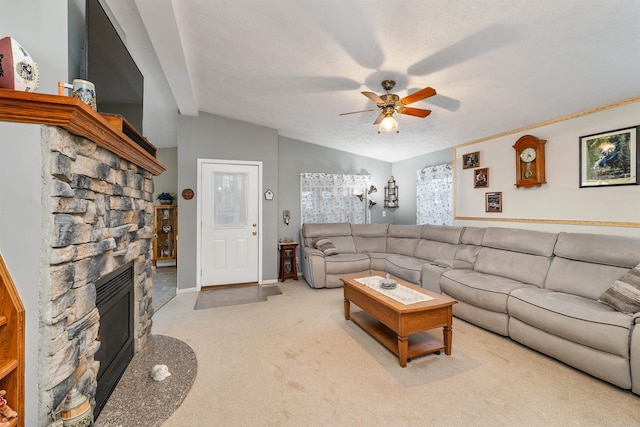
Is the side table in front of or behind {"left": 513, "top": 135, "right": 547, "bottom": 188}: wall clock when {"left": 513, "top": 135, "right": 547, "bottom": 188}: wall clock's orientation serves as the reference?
in front

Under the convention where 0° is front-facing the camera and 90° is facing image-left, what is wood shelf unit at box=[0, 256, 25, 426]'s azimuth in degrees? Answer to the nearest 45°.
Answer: approximately 315°

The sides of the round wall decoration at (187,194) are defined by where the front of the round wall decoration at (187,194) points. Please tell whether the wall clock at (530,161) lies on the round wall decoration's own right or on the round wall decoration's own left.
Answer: on the round wall decoration's own left

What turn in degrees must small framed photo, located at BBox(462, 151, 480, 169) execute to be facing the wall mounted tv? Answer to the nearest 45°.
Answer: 0° — it already faces it

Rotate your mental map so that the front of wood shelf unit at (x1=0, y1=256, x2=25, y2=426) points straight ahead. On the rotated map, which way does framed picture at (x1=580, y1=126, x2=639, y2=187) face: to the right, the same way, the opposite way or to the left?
the opposite way

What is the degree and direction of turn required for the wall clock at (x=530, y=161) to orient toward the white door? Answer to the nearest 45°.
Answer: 0° — it already faces it

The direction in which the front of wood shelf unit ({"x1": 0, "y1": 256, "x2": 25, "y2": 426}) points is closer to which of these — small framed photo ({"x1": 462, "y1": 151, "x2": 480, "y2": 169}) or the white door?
the small framed photo

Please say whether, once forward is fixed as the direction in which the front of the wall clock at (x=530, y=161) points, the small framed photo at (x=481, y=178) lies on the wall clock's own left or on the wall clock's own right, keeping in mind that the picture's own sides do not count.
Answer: on the wall clock's own right

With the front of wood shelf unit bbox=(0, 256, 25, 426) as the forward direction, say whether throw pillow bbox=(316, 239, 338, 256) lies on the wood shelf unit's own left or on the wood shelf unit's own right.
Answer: on the wood shelf unit's own left

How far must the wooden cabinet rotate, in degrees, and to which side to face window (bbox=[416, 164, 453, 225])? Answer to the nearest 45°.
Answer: approximately 45° to its left

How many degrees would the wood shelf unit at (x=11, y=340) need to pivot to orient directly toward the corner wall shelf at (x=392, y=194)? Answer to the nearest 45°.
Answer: approximately 45° to its left

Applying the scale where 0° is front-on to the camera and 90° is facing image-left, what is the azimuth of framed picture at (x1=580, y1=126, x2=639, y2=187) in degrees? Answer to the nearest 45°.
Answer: approximately 45°
